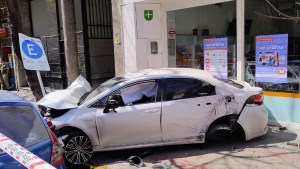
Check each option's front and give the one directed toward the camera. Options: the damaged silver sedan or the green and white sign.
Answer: the green and white sign

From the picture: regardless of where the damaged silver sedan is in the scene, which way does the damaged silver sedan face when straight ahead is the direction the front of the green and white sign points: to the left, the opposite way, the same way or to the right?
to the right

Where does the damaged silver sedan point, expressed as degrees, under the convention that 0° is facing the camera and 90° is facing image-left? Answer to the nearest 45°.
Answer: approximately 90°

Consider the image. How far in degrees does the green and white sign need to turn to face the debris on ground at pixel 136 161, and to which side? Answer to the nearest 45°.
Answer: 0° — it already faces it

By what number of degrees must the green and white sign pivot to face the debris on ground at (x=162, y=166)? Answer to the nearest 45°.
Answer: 0° — it already faces it

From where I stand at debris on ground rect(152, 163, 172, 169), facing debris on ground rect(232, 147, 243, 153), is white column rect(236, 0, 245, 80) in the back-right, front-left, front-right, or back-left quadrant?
front-left

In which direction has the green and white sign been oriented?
toward the camera

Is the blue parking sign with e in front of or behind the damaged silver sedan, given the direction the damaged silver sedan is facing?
in front

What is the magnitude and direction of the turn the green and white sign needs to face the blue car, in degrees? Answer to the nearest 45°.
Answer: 0° — it already faces it

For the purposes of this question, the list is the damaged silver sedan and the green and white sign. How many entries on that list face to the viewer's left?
1

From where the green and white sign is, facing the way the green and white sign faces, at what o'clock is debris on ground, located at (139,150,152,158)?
The debris on ground is roughly at 12 o'clock from the green and white sign.

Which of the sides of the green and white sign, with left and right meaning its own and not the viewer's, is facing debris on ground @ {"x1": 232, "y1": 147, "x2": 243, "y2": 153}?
front
